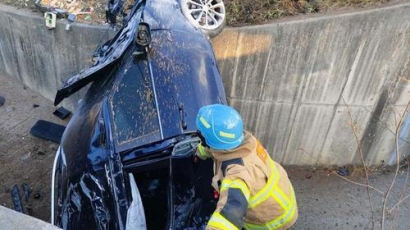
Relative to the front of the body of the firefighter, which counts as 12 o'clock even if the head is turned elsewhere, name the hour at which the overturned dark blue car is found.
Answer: The overturned dark blue car is roughly at 1 o'clock from the firefighter.

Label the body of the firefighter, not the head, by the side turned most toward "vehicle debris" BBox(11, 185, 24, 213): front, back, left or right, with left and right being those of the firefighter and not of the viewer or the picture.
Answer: front

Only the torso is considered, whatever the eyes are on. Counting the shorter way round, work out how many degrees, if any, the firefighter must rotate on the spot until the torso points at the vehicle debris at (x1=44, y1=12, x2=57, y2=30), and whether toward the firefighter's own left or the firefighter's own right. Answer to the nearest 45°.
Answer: approximately 45° to the firefighter's own right

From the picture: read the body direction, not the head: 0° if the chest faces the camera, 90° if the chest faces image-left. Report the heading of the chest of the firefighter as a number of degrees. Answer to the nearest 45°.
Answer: approximately 90°

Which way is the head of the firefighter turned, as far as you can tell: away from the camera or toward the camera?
away from the camera
